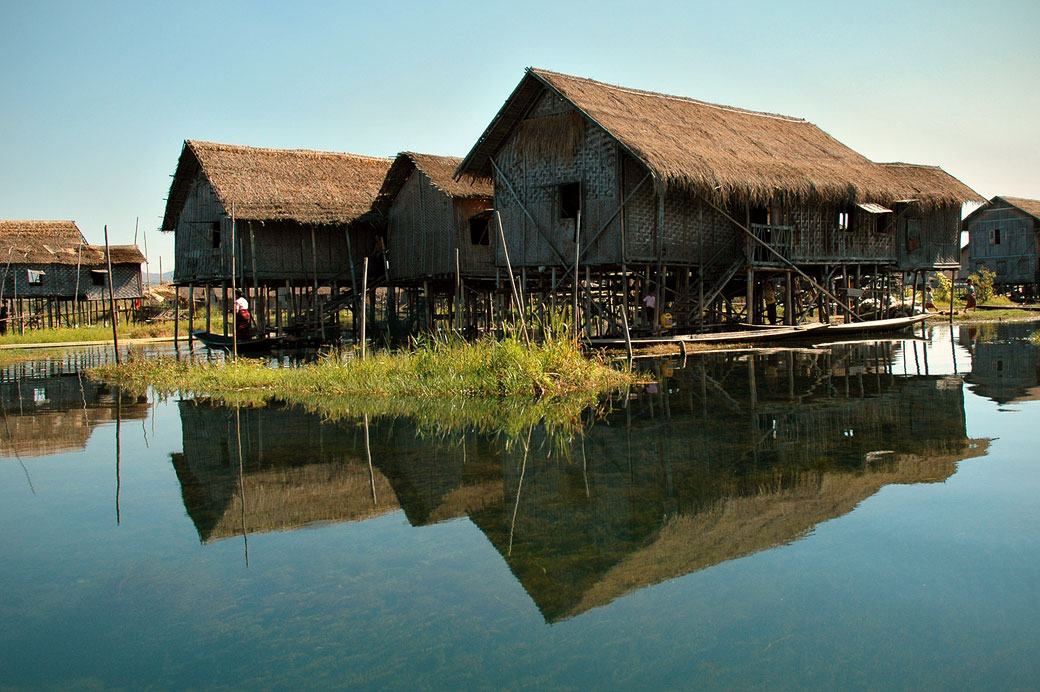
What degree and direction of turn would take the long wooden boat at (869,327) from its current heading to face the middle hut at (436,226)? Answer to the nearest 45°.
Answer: approximately 180°

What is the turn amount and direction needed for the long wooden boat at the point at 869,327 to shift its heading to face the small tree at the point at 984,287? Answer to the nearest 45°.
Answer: approximately 90° to its left

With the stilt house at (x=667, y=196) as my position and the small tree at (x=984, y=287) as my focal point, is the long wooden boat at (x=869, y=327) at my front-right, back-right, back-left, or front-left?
front-right

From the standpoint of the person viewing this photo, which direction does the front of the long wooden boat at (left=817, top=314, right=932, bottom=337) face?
facing to the right of the viewer

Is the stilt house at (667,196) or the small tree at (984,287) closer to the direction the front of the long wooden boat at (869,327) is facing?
the small tree

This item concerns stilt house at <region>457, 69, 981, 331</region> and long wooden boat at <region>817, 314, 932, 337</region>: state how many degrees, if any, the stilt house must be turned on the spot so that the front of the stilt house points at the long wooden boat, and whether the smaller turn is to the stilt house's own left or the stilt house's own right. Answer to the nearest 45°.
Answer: approximately 90° to the stilt house's own left

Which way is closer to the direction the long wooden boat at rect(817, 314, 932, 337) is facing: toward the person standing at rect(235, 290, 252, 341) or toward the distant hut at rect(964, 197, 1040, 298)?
the distant hut

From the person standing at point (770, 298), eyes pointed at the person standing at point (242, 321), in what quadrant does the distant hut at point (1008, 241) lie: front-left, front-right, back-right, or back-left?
back-right

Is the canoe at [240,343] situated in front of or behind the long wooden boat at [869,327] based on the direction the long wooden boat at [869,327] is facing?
behind

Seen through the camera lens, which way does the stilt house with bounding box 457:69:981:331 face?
facing the viewer and to the right of the viewer

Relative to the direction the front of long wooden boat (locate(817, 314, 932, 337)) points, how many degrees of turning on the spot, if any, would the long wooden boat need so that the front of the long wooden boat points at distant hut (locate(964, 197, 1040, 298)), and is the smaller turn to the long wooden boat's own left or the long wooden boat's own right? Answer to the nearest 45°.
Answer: approximately 90° to the long wooden boat's own left

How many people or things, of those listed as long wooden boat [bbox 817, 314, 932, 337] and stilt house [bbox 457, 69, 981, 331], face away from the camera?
0

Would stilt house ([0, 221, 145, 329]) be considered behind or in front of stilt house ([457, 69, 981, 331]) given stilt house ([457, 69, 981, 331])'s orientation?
behind
